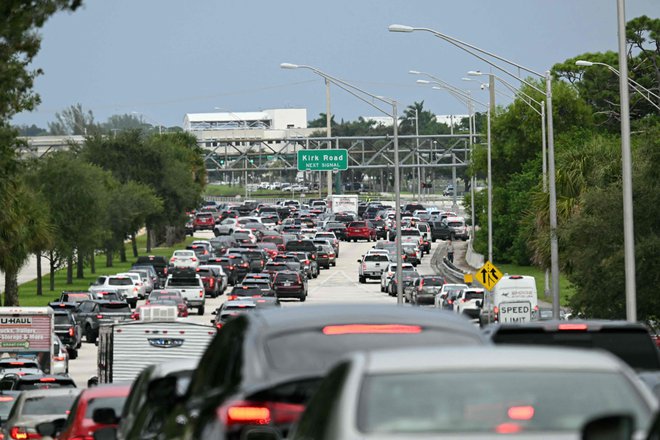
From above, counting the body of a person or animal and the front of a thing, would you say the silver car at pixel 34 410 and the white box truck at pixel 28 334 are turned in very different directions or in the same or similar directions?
same or similar directions

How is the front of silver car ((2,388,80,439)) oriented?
away from the camera

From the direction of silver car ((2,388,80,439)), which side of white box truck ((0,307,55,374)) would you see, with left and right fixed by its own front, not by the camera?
back

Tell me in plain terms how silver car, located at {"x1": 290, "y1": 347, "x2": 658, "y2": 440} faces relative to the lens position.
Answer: facing away from the viewer

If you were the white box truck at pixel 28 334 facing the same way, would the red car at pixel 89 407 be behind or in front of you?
behind

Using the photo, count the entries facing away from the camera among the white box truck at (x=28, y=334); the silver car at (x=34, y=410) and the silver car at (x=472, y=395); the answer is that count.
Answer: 3

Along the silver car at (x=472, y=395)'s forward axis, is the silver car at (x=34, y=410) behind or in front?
in front

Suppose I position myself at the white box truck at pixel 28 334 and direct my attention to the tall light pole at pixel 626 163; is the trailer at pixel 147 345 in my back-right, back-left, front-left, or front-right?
front-right

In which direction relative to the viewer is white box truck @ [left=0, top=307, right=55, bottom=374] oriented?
away from the camera

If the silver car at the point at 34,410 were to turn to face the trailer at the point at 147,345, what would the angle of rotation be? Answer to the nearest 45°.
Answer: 0° — it already faces it

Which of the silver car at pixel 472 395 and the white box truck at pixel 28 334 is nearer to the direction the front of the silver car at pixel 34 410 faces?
the white box truck
